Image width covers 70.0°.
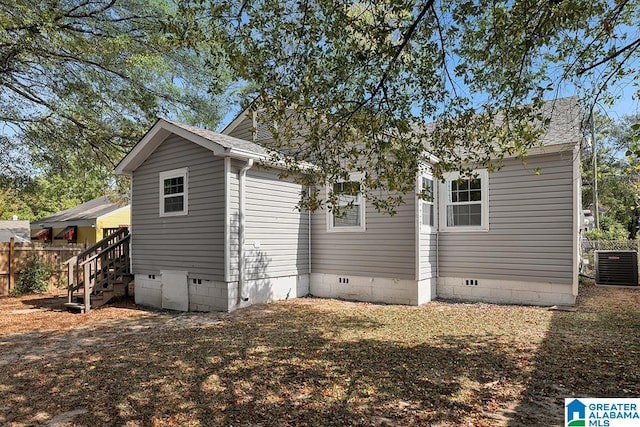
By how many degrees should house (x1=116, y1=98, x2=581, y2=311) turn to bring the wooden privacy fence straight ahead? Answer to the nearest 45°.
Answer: approximately 90° to its left

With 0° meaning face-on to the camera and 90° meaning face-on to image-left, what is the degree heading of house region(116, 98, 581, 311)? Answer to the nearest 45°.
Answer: approximately 180°

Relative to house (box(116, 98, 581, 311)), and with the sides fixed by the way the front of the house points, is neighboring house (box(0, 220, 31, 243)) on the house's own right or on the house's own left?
on the house's own left

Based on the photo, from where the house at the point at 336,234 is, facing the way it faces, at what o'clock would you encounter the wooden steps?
The wooden steps is roughly at 9 o'clock from the house.

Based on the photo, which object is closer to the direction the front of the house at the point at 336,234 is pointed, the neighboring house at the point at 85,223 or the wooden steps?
the neighboring house

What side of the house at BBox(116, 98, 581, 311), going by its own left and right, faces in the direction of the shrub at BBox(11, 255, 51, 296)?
left

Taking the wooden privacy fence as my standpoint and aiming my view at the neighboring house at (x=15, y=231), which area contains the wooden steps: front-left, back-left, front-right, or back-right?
back-right
